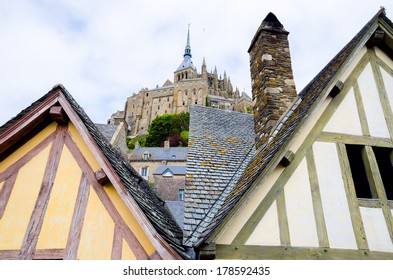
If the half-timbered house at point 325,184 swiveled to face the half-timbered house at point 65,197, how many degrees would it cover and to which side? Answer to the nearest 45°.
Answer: approximately 90° to its right

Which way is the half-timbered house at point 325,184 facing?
toward the camera
